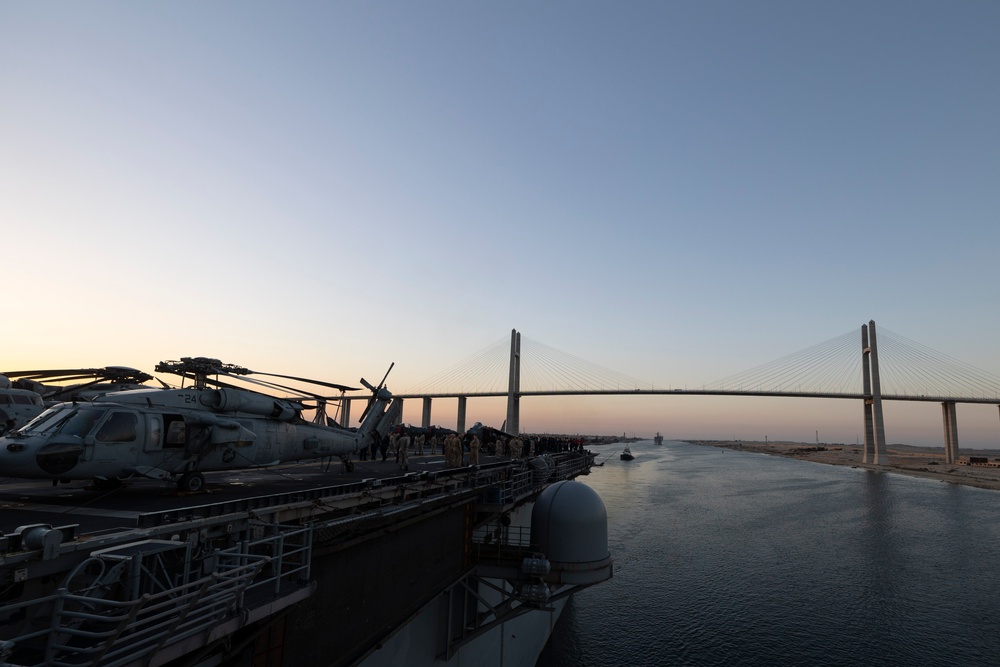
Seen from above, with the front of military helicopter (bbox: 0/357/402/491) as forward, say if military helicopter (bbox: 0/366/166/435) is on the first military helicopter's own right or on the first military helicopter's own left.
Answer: on the first military helicopter's own right

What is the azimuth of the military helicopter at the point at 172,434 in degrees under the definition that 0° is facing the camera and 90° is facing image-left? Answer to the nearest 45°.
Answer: approximately 45°

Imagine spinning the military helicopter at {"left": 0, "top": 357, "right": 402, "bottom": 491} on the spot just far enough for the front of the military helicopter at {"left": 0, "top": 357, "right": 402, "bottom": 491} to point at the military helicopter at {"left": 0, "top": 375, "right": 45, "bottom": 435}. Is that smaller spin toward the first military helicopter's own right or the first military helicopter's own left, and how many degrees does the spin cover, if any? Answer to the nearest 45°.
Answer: approximately 90° to the first military helicopter's own right

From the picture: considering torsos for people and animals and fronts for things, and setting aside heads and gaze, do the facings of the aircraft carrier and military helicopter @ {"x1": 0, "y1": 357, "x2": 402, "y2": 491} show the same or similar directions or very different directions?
very different directions

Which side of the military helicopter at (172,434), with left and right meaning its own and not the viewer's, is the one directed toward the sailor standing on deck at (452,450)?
back

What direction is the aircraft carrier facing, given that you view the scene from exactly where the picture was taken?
facing away from the viewer and to the right of the viewer
